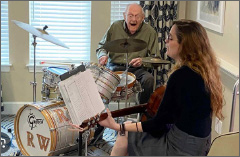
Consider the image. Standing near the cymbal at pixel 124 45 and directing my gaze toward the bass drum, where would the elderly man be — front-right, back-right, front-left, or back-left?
back-right

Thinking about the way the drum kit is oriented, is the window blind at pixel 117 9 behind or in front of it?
behind

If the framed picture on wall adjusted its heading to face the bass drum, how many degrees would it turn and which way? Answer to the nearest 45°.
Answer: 0° — it already faces it

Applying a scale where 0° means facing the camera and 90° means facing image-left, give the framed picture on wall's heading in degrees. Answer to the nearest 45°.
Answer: approximately 45°

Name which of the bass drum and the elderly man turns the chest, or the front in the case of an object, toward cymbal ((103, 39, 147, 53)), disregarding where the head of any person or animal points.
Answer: the elderly man

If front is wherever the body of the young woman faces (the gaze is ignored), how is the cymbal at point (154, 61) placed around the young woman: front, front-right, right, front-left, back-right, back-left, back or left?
right

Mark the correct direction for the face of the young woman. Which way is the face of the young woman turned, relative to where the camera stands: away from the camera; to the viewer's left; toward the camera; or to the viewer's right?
to the viewer's left

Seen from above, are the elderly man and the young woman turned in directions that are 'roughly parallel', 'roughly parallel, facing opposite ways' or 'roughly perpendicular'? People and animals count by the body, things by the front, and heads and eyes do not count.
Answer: roughly perpendicular

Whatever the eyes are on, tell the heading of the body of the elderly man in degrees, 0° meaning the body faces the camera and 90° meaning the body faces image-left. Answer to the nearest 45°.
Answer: approximately 0°

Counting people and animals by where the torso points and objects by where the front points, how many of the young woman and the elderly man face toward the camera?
1

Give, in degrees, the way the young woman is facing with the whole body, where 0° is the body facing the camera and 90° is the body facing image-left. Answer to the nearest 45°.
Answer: approximately 90°

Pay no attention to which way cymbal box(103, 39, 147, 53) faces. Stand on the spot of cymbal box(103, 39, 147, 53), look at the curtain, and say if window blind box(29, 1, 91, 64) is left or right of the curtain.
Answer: left
